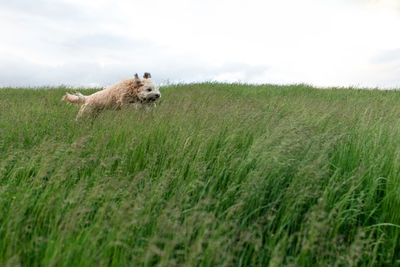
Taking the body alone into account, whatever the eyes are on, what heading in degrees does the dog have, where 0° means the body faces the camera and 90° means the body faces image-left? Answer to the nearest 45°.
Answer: approximately 270°
